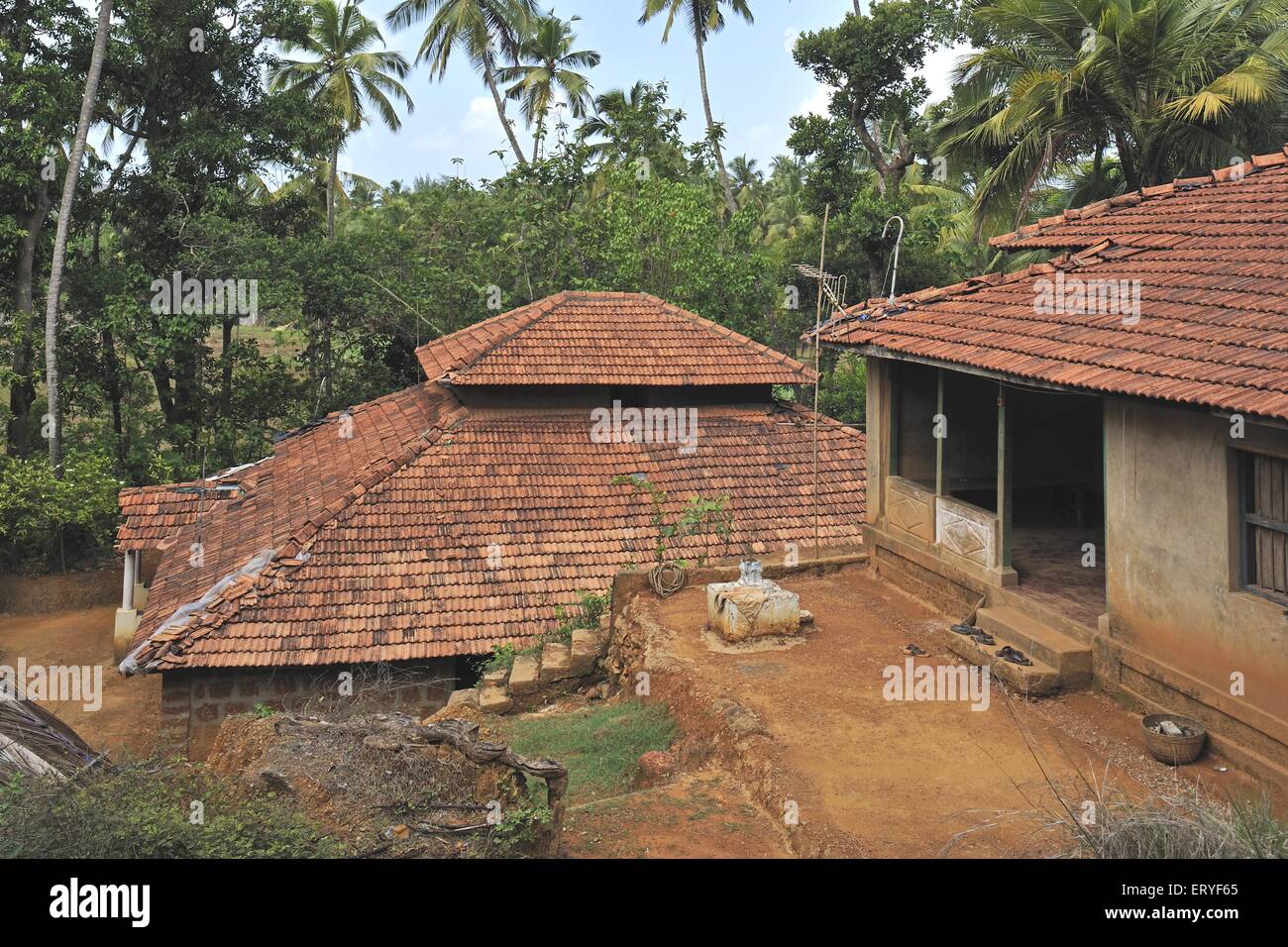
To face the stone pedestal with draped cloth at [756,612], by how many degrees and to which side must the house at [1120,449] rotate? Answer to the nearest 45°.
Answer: approximately 45° to its right

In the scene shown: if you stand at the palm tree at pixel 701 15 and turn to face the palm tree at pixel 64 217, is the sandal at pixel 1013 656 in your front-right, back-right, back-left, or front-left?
front-left

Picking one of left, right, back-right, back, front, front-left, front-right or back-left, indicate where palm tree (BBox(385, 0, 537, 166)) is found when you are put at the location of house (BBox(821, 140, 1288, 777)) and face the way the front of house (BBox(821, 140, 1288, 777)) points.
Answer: right

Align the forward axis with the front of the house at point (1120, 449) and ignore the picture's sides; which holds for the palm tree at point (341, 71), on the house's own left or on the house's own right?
on the house's own right

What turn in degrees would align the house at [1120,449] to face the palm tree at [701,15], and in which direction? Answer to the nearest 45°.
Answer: approximately 90° to its right

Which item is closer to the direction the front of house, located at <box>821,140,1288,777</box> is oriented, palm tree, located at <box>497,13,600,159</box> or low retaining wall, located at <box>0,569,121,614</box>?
the low retaining wall

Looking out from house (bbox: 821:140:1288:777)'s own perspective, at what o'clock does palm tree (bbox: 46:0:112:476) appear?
The palm tree is roughly at 2 o'clock from the house.

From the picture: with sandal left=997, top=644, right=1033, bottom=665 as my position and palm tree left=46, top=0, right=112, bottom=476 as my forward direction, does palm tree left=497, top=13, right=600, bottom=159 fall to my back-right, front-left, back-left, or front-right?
front-right

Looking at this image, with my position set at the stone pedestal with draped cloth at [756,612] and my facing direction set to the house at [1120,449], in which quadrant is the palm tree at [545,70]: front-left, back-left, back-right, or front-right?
back-left

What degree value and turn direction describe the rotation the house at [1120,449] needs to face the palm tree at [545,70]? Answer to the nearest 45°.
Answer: approximately 90° to its right

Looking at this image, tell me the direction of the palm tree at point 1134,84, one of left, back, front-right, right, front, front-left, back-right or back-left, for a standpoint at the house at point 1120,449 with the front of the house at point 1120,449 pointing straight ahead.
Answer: back-right
